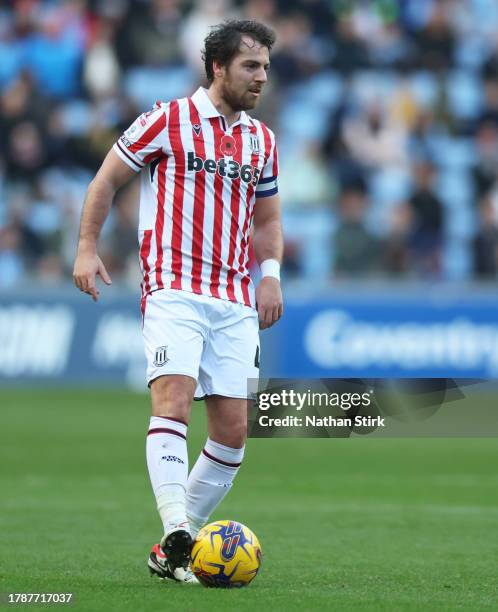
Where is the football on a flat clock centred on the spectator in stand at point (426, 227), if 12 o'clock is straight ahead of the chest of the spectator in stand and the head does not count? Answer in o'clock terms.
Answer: The football is roughly at 12 o'clock from the spectator in stand.

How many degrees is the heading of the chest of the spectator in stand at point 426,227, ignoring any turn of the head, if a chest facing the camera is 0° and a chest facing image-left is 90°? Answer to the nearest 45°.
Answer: approximately 0°

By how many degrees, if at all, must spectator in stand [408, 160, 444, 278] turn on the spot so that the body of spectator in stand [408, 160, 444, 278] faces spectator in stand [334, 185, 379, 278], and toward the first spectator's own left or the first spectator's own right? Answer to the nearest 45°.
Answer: approximately 45° to the first spectator's own right

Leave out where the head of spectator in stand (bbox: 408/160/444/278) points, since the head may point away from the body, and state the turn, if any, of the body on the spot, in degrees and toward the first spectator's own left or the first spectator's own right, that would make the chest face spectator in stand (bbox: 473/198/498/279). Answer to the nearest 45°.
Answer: approximately 45° to the first spectator's own left

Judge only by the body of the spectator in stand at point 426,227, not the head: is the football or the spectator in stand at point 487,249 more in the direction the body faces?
the football
